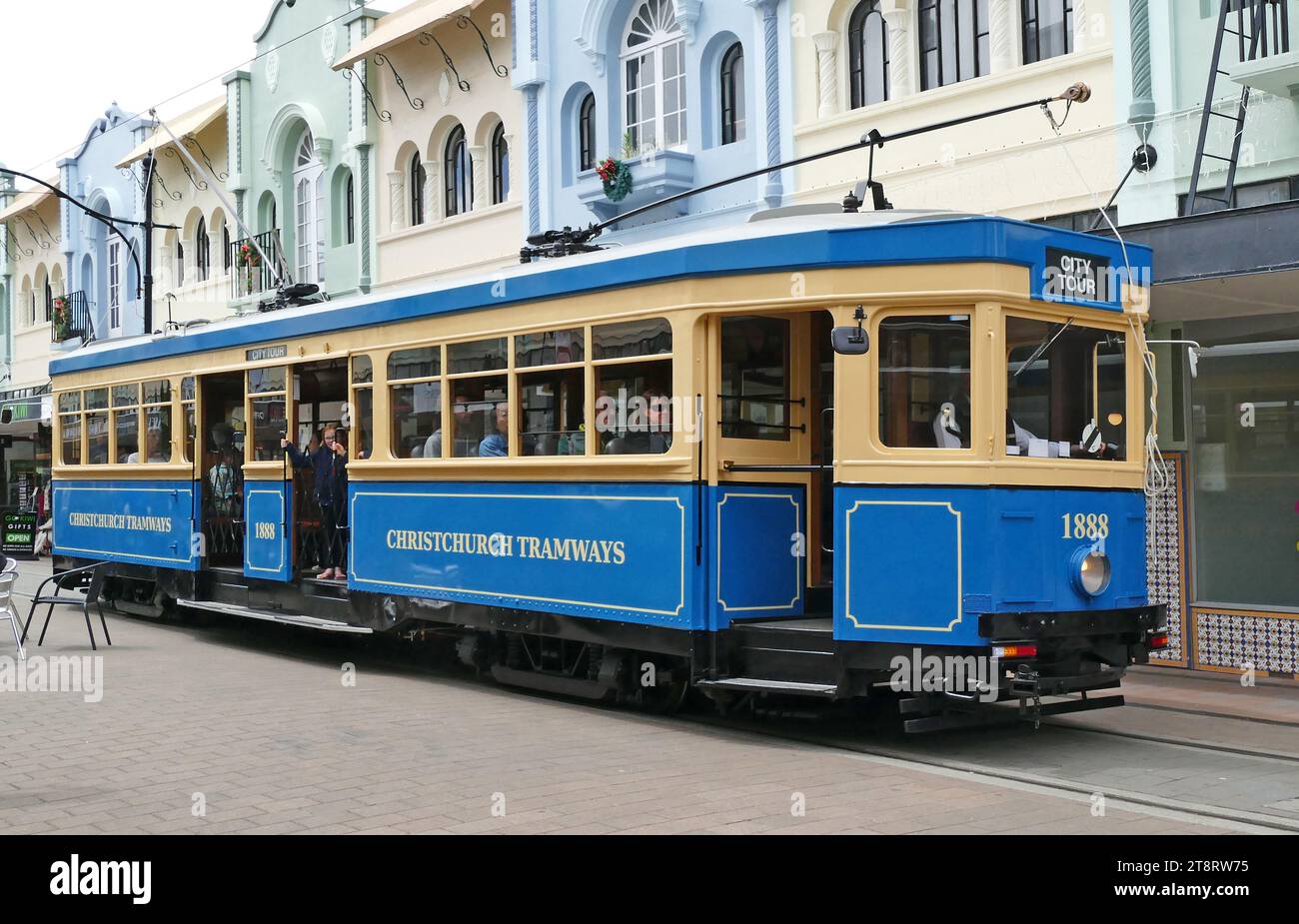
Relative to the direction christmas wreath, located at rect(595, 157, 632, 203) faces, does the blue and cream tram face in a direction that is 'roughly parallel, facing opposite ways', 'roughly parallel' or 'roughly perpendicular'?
roughly perpendicular

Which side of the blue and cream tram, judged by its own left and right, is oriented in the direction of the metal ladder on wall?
front

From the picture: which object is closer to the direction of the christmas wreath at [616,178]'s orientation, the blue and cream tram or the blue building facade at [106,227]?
the blue and cream tram

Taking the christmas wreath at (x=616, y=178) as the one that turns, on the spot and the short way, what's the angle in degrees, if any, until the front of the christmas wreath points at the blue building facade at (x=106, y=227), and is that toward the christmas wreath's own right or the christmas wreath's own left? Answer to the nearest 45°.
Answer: approximately 90° to the christmas wreath's own right

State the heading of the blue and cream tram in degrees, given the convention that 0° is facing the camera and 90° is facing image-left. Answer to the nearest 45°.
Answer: approximately 315°

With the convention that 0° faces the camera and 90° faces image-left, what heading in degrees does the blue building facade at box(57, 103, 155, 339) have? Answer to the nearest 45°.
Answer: approximately 45°

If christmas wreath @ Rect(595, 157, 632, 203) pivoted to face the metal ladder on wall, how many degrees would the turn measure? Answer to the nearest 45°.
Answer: approximately 90° to its left

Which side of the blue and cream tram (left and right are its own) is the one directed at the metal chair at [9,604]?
back

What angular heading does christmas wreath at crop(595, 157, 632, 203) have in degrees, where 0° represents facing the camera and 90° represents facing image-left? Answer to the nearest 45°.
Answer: approximately 45°

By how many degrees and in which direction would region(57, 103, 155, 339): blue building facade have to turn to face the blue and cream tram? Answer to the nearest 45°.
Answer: approximately 45° to its left
